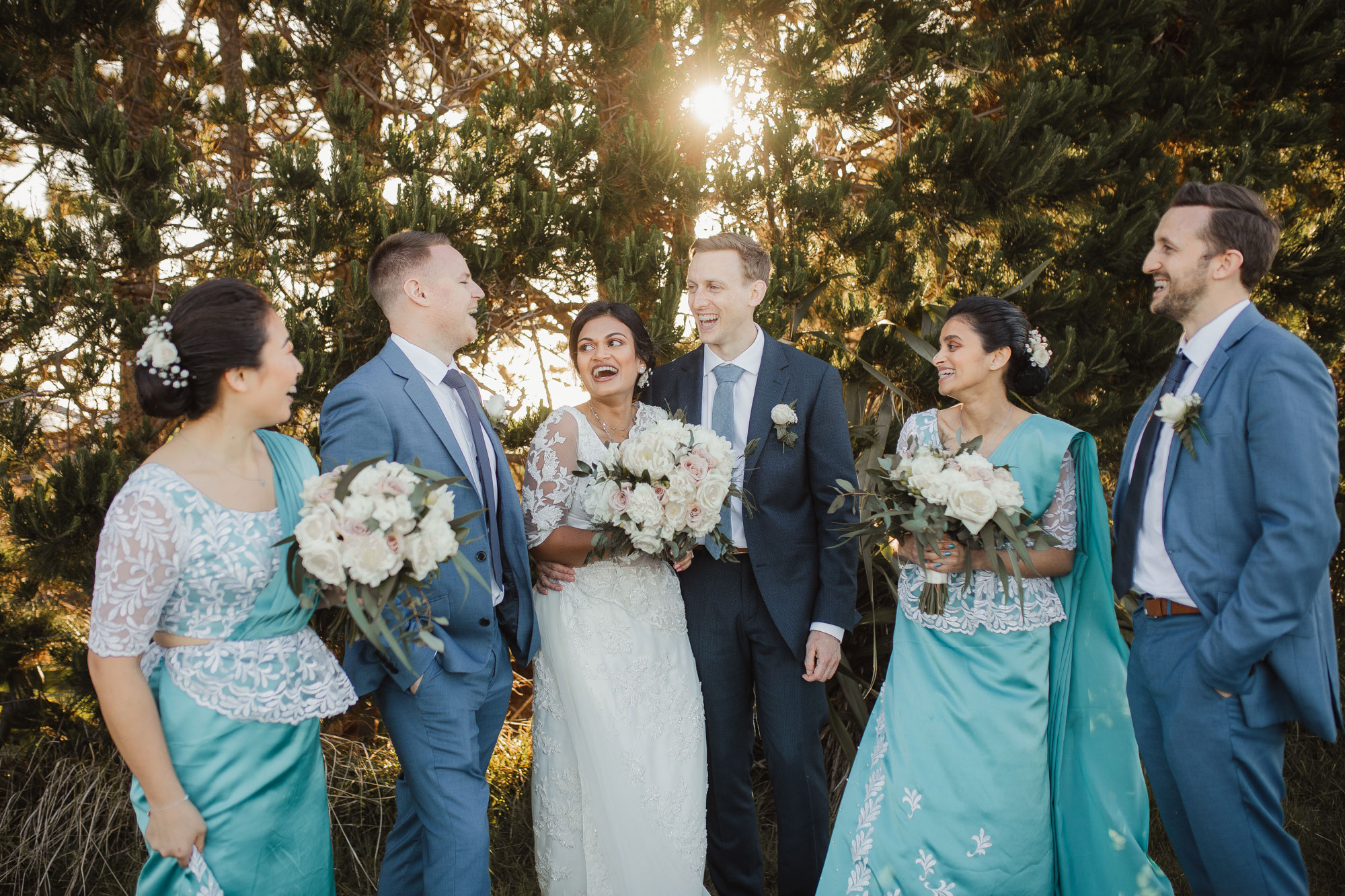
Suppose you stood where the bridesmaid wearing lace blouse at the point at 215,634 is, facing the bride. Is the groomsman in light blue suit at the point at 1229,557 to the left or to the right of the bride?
right

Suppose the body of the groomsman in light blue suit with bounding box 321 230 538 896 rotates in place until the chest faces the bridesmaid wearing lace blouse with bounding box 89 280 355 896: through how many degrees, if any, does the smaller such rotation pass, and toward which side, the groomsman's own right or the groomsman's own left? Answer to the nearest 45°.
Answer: approximately 90° to the groomsman's own right

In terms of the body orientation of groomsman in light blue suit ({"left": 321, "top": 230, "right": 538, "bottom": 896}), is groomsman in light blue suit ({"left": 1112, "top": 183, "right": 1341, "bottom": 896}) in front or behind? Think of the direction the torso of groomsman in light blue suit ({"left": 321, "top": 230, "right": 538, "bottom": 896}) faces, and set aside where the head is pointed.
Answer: in front

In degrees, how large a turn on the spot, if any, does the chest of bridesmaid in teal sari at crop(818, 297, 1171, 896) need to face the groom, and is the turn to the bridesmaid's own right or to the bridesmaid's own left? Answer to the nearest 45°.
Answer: approximately 45° to the bridesmaid's own right

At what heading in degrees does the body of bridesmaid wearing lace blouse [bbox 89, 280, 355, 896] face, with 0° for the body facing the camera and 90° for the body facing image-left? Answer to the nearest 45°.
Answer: approximately 315°

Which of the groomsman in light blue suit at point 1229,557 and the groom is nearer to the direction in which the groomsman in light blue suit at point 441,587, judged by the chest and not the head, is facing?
the groomsman in light blue suit

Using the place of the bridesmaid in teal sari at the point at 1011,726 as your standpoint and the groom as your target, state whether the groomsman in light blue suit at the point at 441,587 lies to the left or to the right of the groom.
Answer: left

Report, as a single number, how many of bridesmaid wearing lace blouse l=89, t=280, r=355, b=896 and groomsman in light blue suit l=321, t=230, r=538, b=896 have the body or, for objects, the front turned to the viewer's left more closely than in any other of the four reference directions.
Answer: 0

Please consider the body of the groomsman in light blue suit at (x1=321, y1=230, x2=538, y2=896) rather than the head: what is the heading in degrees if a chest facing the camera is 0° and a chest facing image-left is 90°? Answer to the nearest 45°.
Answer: approximately 315°
